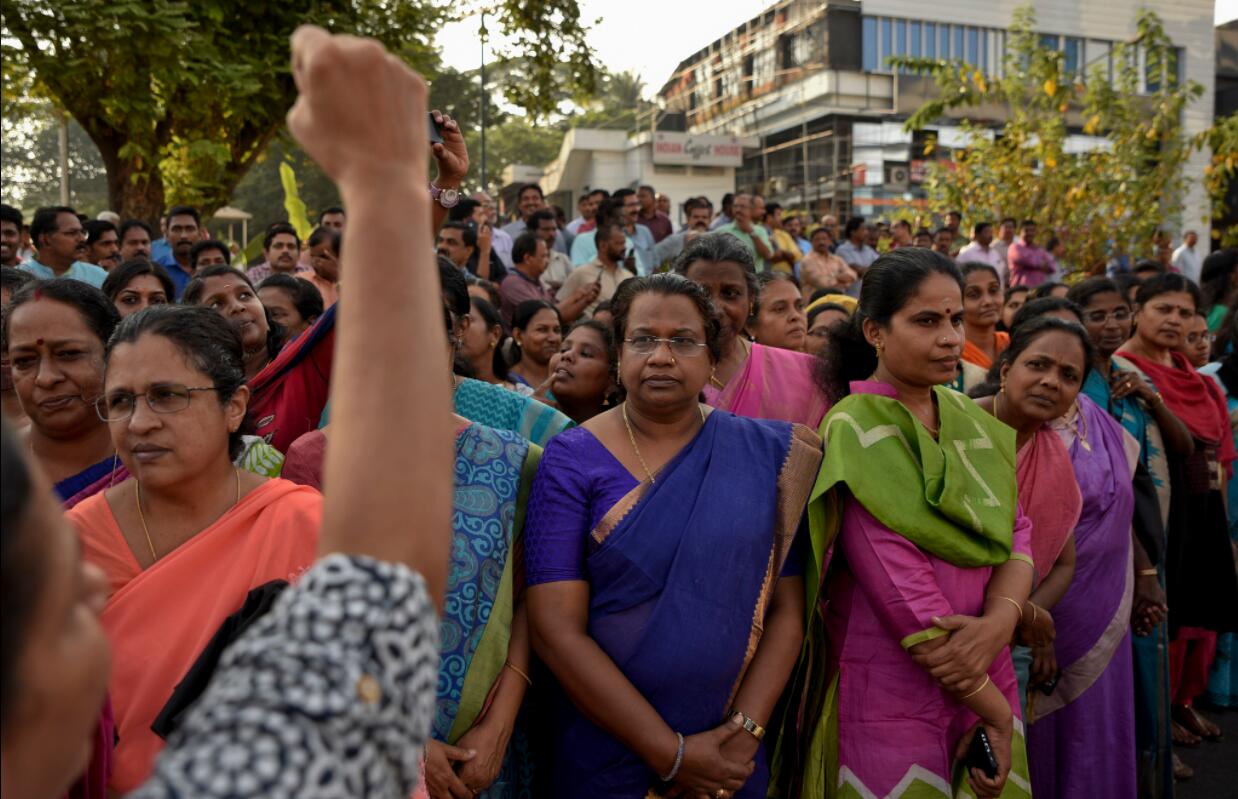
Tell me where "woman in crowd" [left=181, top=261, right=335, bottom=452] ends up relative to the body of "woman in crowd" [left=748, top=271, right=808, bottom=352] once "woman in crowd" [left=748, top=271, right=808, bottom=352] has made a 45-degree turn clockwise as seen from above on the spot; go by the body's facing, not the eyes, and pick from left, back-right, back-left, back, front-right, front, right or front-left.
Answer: front-right

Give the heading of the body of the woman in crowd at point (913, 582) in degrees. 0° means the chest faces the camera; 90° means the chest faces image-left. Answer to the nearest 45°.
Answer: approximately 315°

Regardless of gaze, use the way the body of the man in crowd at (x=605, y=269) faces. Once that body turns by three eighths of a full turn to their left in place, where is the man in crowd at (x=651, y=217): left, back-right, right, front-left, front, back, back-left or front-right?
front

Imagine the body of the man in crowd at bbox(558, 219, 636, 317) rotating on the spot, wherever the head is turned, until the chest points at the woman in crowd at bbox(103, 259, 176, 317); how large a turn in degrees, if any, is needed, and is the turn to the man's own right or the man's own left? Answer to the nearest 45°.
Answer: approximately 90° to the man's own right

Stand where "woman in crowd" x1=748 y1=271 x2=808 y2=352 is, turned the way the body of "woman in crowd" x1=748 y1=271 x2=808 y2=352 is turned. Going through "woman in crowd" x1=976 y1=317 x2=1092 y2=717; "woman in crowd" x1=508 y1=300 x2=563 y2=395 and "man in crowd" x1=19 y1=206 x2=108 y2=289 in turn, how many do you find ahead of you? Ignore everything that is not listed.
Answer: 1

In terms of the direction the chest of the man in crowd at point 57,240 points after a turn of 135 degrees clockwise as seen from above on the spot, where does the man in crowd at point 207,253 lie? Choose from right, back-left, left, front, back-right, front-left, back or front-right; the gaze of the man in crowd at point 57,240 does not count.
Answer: back

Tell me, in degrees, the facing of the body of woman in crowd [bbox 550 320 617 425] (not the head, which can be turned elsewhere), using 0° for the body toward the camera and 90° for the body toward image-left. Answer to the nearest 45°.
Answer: approximately 45°

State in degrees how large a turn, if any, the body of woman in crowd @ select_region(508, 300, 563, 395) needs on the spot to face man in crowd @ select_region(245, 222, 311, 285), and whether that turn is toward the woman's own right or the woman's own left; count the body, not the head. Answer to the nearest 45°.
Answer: approximately 180°

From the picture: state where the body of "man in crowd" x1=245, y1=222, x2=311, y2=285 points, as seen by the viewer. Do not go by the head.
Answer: toward the camera

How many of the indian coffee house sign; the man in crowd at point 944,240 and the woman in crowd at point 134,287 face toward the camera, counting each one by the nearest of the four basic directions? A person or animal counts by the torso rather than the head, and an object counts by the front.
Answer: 3

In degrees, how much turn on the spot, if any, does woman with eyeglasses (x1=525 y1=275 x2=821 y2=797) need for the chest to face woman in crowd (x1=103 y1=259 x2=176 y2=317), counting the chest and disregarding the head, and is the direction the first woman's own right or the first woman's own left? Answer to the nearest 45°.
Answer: approximately 135° to the first woman's own right

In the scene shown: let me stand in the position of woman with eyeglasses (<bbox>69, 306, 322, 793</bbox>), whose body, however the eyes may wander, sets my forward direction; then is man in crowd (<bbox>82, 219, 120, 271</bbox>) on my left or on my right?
on my right
